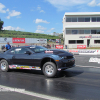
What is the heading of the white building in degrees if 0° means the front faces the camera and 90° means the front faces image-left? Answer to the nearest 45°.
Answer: approximately 0°

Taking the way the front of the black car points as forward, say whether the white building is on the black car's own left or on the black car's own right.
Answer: on the black car's own left

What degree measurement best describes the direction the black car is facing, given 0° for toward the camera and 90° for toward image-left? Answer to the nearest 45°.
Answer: approximately 315°

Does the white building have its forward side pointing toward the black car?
yes
